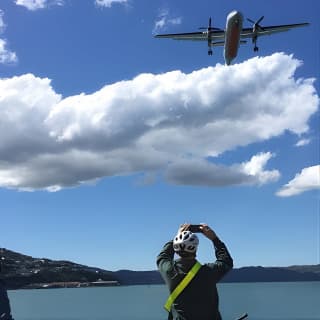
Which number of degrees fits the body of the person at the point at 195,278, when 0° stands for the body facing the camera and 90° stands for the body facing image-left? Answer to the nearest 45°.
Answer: approximately 180°
